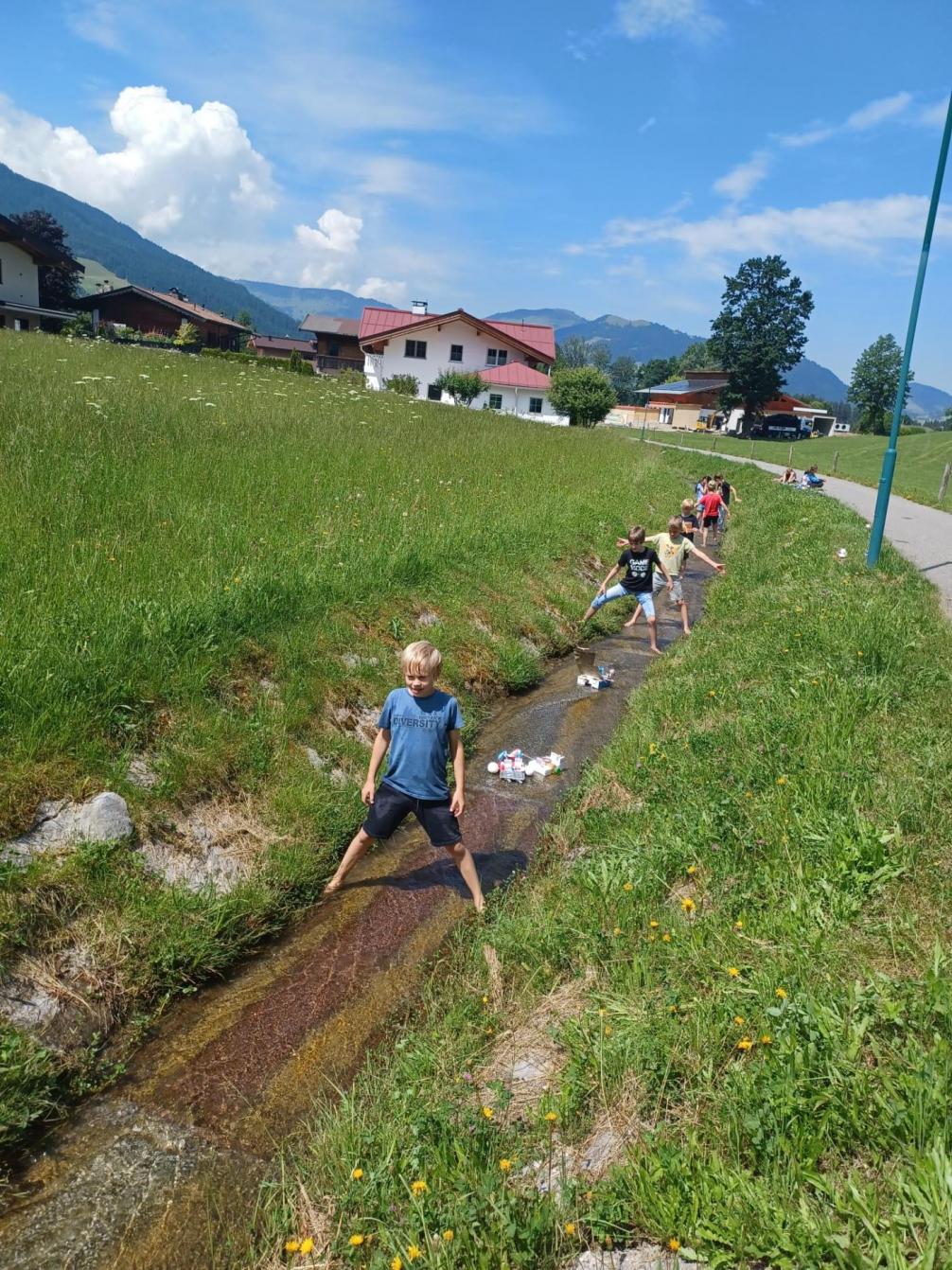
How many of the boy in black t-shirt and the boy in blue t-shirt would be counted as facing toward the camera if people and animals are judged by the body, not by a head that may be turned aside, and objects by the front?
2

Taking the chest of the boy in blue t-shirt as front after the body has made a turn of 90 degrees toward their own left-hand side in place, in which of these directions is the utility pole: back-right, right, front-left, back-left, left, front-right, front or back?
front-left

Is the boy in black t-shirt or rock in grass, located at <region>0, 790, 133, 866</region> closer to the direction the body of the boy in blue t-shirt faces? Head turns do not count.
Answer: the rock in grass

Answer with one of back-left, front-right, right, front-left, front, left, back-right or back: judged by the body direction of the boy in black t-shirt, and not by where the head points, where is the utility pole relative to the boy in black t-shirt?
back-left

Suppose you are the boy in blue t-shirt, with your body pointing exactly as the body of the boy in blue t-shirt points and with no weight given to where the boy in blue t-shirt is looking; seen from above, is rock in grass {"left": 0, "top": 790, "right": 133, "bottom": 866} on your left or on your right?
on your right

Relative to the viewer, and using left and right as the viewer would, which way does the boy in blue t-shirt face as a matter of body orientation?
facing the viewer

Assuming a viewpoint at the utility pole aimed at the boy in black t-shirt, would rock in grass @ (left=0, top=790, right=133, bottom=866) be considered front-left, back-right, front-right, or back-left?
front-left

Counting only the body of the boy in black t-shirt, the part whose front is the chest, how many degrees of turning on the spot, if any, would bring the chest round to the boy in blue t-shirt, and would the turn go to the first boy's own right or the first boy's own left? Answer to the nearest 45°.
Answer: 0° — they already face them

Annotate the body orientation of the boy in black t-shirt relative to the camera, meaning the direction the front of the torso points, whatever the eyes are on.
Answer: toward the camera

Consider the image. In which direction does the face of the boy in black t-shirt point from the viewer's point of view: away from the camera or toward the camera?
toward the camera

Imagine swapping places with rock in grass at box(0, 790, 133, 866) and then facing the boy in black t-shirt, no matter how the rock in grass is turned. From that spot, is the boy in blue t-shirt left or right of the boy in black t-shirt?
right

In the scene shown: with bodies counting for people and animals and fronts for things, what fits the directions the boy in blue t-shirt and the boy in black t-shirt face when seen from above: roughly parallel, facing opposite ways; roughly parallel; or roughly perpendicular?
roughly parallel
